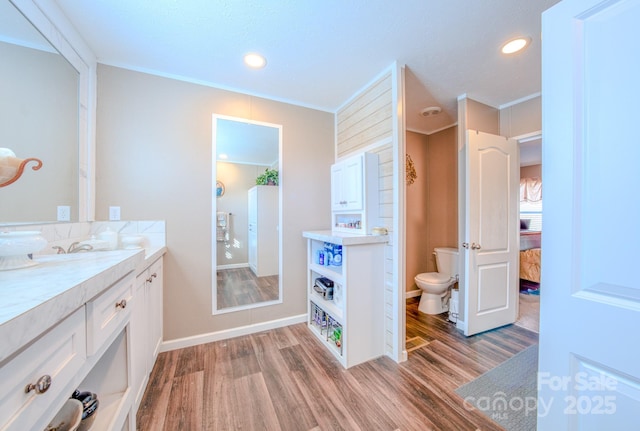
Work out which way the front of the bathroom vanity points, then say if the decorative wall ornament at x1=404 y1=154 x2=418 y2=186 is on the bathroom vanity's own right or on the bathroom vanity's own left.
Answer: on the bathroom vanity's own left

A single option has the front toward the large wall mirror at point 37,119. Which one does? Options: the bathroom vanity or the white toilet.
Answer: the white toilet

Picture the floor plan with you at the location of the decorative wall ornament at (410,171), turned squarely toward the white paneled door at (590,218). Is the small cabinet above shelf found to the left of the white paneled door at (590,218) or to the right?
right

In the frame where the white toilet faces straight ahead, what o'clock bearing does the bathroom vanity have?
The bathroom vanity is roughly at 11 o'clock from the white toilet.

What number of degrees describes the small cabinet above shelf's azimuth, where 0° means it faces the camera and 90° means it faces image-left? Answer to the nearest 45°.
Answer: approximately 45°

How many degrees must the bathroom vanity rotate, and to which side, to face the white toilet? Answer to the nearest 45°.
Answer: approximately 45° to its left

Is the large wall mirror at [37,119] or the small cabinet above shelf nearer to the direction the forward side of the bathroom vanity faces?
the small cabinet above shelf

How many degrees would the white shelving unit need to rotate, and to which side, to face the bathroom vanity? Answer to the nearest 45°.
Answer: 0° — it already faces it

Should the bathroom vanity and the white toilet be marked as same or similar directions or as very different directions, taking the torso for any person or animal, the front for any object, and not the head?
very different directions
